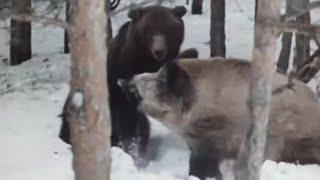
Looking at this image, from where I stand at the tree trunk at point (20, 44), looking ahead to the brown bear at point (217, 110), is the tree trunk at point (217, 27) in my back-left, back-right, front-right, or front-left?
front-left

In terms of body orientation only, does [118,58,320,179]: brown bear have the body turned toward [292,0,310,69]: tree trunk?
no

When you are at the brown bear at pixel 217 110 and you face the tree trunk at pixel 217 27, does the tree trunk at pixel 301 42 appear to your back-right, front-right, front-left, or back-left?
front-right

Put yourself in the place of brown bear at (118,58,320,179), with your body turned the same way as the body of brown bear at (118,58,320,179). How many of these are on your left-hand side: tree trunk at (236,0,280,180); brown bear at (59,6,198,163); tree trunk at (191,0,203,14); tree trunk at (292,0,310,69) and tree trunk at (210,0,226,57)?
1

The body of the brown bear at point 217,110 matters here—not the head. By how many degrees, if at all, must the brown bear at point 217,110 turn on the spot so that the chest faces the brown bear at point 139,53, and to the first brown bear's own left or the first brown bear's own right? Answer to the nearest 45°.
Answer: approximately 45° to the first brown bear's own right

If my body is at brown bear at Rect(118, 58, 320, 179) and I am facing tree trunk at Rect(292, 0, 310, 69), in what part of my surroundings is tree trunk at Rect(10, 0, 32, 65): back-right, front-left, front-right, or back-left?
front-left

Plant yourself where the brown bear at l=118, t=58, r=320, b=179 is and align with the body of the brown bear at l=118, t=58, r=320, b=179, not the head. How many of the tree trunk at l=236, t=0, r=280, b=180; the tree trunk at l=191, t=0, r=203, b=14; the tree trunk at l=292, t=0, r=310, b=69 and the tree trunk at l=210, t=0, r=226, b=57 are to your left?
1

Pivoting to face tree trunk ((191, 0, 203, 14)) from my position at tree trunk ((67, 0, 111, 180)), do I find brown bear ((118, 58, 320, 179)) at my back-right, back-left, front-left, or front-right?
front-right

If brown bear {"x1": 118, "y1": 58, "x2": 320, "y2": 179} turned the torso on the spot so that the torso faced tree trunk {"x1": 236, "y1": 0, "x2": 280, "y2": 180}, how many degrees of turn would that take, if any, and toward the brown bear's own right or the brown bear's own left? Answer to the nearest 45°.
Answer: approximately 90° to the brown bear's own left

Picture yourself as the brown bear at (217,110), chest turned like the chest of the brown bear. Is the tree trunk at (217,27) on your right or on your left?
on your right

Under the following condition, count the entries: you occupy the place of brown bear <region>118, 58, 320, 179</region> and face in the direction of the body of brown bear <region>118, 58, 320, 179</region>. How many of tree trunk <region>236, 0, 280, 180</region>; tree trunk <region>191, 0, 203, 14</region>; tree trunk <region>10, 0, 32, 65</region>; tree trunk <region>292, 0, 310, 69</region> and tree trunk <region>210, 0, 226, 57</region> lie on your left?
1

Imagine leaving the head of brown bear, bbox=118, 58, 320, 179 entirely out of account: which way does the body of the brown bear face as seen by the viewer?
to the viewer's left

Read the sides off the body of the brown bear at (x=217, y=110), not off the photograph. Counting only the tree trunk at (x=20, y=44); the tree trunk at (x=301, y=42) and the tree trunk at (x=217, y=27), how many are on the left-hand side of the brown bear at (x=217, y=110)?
0

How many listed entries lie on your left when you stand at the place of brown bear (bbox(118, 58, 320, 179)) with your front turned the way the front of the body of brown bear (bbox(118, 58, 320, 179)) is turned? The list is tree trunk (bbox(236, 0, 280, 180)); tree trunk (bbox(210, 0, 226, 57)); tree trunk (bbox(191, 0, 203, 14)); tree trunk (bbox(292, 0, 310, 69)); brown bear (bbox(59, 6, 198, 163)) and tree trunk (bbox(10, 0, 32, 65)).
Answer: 1

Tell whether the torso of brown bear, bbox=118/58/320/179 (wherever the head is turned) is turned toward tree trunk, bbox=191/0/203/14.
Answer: no

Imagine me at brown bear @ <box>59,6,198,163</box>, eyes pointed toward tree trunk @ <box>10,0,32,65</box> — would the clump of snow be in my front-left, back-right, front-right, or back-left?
back-left
